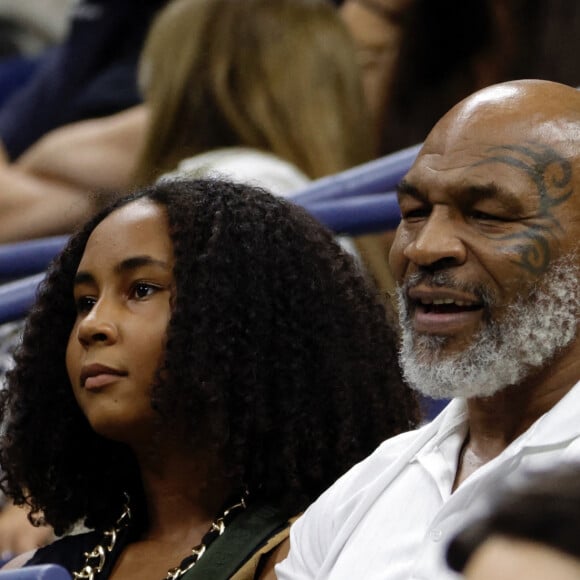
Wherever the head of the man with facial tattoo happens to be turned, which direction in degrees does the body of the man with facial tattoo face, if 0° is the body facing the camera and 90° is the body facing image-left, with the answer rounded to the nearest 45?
approximately 45°

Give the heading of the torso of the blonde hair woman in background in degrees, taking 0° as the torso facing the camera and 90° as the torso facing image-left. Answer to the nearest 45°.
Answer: approximately 180°

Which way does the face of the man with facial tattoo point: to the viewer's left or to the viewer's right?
to the viewer's left

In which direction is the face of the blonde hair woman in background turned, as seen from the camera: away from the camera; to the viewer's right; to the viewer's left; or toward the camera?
away from the camera

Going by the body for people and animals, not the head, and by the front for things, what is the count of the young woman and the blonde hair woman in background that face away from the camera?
1

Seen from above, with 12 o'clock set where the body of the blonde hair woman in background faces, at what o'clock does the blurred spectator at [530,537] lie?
The blurred spectator is roughly at 6 o'clock from the blonde hair woman in background.

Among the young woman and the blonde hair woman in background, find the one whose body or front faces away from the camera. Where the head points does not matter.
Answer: the blonde hair woman in background

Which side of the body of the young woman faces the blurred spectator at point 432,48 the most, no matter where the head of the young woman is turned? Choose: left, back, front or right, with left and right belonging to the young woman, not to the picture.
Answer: back

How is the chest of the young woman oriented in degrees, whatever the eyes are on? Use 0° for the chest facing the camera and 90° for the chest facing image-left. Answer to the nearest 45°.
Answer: approximately 45°
